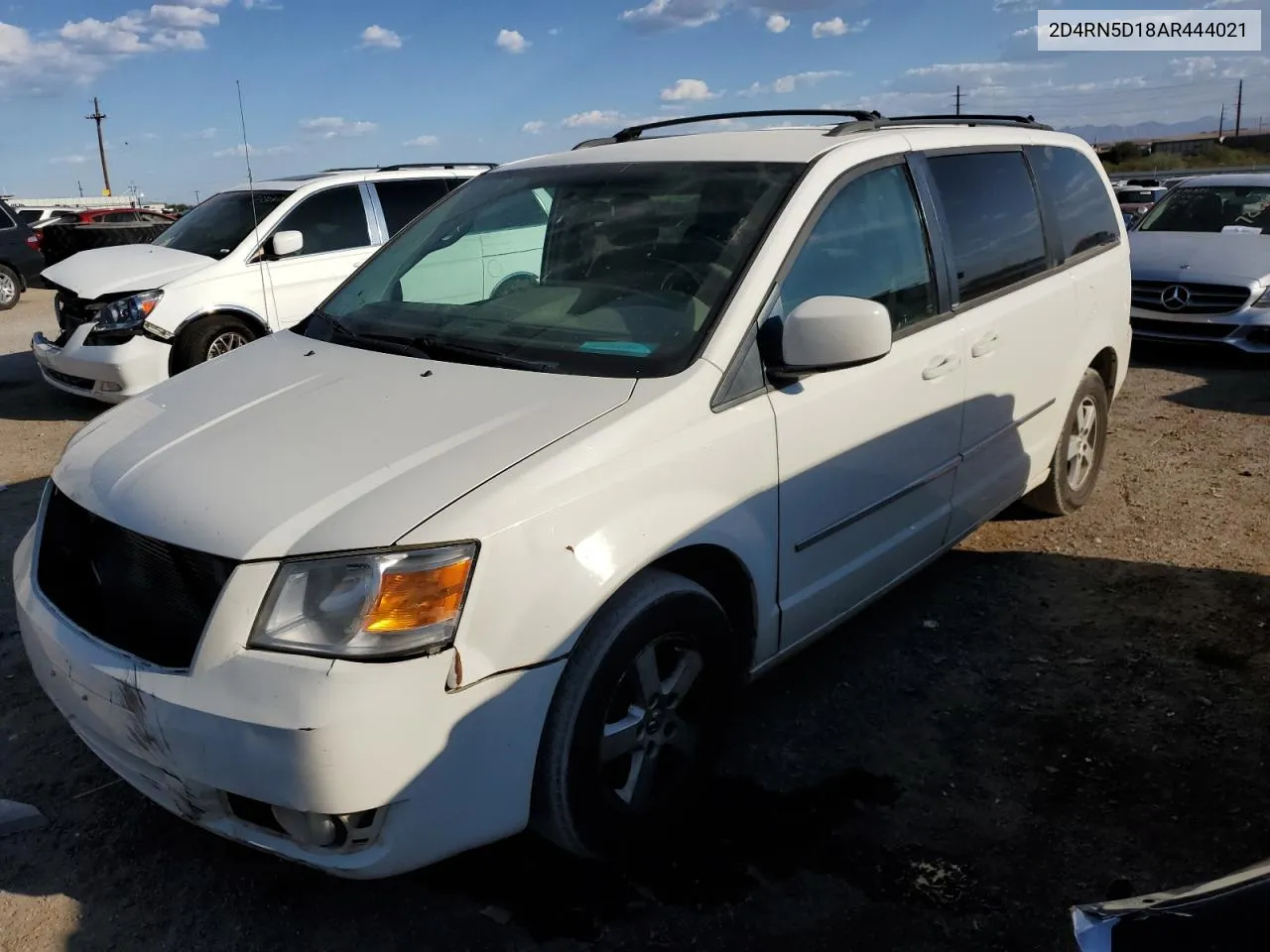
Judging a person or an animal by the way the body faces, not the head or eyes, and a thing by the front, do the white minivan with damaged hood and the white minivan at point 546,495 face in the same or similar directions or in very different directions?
same or similar directions

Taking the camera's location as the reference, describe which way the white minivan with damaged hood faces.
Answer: facing the viewer and to the left of the viewer

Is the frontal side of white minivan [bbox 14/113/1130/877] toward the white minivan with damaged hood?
no

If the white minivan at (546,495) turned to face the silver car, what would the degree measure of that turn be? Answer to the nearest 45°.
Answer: approximately 180°

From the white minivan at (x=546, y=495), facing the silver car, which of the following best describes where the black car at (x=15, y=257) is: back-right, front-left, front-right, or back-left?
front-left

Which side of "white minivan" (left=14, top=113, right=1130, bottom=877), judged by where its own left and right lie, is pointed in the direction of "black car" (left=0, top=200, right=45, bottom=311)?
right

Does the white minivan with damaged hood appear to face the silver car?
no

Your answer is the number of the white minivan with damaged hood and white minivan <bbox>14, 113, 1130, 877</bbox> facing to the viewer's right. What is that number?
0

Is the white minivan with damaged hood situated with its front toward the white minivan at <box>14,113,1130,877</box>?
no

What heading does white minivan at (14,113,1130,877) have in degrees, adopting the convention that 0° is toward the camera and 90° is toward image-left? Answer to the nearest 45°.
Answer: approximately 45°
